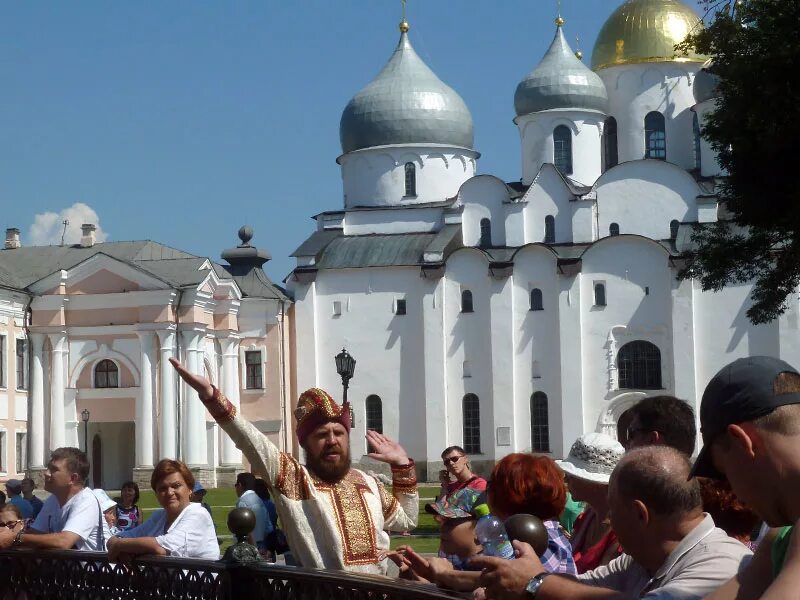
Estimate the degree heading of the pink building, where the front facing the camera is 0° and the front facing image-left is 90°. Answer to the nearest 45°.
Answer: approximately 0°

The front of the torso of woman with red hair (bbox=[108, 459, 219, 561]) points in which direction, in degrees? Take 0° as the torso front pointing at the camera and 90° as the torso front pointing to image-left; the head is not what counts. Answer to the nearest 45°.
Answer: approximately 45°

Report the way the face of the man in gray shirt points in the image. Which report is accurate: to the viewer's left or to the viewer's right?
to the viewer's left

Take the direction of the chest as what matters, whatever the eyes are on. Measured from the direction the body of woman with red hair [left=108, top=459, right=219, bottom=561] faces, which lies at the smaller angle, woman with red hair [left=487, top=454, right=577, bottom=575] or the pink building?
the woman with red hair

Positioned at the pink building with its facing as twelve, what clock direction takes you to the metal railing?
The metal railing is roughly at 12 o'clock from the pink building.

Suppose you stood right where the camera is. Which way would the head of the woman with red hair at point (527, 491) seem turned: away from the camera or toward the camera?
away from the camera

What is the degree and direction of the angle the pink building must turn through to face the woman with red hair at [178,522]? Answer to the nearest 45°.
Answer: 0° — it already faces them

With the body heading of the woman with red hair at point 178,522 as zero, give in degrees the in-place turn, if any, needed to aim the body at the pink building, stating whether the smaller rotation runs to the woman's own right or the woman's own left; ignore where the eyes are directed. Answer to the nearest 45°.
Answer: approximately 135° to the woman's own right

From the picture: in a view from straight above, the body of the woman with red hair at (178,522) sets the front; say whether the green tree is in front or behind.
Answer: behind
